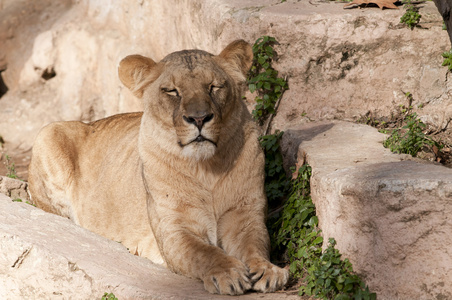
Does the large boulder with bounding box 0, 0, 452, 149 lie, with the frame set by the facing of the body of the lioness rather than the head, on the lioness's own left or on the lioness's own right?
on the lioness's own left

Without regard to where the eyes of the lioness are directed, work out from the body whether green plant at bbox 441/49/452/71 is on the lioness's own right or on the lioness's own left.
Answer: on the lioness's own left

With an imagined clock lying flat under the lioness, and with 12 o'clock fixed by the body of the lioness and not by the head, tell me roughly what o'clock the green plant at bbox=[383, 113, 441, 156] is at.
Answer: The green plant is roughly at 10 o'clock from the lioness.

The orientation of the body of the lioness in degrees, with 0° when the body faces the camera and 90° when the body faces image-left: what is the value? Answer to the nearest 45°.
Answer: approximately 315°

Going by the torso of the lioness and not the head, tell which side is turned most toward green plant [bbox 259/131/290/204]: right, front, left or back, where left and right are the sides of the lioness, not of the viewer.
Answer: left

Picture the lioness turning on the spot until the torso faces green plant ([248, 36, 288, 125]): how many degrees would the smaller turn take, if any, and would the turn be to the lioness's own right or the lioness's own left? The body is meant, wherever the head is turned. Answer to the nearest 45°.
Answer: approximately 90° to the lioness's own left

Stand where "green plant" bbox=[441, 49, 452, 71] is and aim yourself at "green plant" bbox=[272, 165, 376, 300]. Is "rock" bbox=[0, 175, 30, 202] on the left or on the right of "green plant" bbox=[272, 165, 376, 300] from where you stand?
right

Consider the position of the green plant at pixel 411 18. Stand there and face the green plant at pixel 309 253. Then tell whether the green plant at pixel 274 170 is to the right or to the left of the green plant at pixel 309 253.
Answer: right

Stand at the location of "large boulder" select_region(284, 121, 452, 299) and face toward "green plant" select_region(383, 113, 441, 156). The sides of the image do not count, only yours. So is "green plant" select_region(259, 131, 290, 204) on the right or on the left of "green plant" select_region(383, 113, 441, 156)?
left

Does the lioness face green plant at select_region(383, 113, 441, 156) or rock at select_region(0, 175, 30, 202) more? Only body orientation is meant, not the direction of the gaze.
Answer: the green plant
